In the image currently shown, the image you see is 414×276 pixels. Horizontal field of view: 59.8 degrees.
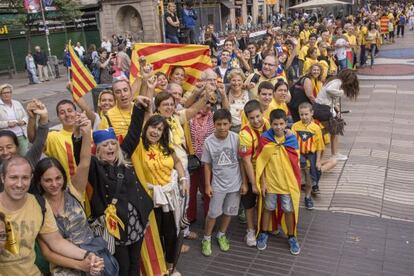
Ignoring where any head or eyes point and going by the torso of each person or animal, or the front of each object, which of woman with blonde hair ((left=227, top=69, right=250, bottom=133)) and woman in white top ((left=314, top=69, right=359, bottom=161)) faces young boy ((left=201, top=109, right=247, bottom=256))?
the woman with blonde hair

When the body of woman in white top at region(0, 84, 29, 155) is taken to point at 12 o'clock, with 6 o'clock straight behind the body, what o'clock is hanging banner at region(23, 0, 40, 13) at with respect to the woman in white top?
The hanging banner is roughly at 6 o'clock from the woman in white top.

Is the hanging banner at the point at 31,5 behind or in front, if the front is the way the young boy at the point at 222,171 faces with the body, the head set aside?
behind

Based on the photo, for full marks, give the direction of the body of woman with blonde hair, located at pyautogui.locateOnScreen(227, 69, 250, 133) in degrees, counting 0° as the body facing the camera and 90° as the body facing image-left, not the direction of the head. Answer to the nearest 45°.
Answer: approximately 0°

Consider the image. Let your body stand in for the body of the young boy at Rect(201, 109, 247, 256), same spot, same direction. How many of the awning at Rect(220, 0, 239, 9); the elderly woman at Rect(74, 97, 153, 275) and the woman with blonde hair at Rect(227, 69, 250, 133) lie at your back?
2

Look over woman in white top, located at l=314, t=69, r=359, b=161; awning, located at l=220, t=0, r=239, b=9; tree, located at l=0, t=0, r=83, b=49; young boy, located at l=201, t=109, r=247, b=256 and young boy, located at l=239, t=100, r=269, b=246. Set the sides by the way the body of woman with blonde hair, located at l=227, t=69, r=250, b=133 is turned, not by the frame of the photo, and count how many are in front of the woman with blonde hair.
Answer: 2

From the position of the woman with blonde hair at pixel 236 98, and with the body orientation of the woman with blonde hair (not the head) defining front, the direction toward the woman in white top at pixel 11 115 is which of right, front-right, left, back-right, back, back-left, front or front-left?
right

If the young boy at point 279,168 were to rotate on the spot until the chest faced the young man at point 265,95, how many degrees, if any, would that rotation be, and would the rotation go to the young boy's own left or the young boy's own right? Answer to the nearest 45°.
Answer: approximately 180°

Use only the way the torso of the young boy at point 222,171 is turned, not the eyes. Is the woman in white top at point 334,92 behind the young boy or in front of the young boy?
behind
